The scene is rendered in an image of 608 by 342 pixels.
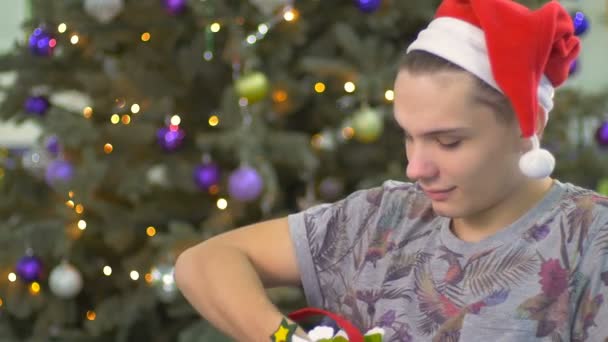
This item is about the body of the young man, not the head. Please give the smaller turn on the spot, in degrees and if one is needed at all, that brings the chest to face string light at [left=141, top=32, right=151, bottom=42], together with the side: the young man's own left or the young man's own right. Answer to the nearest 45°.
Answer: approximately 90° to the young man's own right

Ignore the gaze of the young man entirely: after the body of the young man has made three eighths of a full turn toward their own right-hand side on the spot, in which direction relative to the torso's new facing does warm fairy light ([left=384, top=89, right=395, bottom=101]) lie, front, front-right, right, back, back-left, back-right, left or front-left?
front

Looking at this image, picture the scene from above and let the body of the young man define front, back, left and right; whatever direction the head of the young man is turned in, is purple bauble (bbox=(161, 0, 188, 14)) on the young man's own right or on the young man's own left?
on the young man's own right

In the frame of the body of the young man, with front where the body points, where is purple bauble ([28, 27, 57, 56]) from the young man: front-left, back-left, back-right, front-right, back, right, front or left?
right

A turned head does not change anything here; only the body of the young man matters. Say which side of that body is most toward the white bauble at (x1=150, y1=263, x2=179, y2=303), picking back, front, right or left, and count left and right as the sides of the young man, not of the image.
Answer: right

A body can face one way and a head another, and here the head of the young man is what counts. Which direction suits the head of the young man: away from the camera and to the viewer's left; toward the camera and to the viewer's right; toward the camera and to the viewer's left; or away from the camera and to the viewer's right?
toward the camera and to the viewer's left

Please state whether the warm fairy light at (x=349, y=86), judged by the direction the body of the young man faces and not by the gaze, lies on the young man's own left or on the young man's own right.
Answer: on the young man's own right

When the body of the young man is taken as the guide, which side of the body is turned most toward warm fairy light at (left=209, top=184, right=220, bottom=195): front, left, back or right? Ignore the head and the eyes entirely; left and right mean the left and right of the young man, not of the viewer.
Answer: right

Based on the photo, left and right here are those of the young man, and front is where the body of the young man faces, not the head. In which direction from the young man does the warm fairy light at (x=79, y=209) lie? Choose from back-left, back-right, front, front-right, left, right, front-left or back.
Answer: right

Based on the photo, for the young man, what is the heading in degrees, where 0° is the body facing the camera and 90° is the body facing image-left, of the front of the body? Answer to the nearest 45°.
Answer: approximately 45°

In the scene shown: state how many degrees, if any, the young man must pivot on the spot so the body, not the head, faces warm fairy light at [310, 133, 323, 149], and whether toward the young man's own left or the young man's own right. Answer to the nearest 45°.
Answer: approximately 135° to the young man's own right
